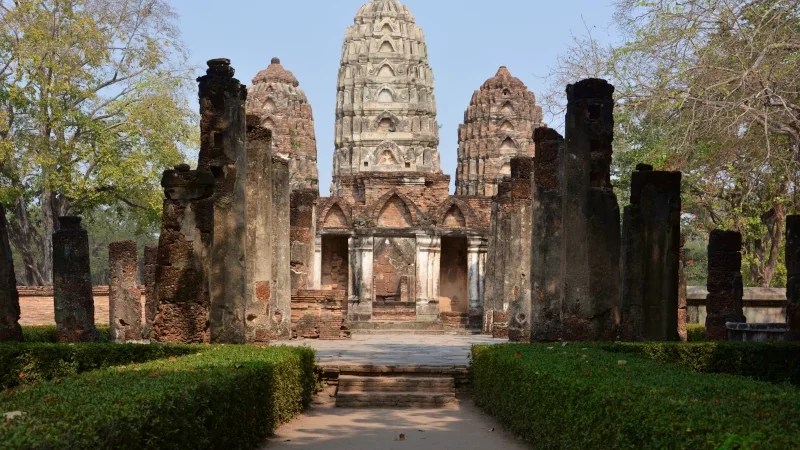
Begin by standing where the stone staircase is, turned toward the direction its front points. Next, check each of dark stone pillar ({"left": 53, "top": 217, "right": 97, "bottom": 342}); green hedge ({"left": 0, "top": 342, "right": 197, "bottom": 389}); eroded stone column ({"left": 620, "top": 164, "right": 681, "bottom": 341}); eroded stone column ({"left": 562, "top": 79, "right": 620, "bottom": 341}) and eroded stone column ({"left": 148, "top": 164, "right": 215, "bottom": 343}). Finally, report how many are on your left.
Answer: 2

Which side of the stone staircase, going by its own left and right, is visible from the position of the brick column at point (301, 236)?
back

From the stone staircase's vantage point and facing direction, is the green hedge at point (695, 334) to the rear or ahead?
to the rear

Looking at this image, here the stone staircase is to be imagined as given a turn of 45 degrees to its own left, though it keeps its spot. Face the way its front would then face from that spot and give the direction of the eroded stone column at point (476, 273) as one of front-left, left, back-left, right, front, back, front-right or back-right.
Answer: back-left

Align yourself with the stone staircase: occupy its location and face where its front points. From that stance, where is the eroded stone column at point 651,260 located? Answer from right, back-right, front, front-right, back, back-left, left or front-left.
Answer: left

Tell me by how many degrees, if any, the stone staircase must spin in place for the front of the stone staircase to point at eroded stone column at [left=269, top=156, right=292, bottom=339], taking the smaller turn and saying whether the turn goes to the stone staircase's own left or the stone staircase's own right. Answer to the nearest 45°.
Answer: approximately 180°

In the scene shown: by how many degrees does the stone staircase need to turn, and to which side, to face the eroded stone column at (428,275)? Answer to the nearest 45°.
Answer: approximately 180°

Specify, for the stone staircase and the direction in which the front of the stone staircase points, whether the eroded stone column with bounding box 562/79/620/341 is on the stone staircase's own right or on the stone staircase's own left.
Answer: on the stone staircase's own left

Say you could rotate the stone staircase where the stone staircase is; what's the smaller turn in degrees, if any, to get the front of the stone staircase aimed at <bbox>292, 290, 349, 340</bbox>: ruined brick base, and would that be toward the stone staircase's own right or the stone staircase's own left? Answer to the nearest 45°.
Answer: approximately 180°

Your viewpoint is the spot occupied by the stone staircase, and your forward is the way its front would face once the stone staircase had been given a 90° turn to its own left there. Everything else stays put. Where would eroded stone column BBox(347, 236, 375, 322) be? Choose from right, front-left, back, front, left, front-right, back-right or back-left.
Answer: left

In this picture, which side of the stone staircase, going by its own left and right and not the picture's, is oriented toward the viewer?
front
